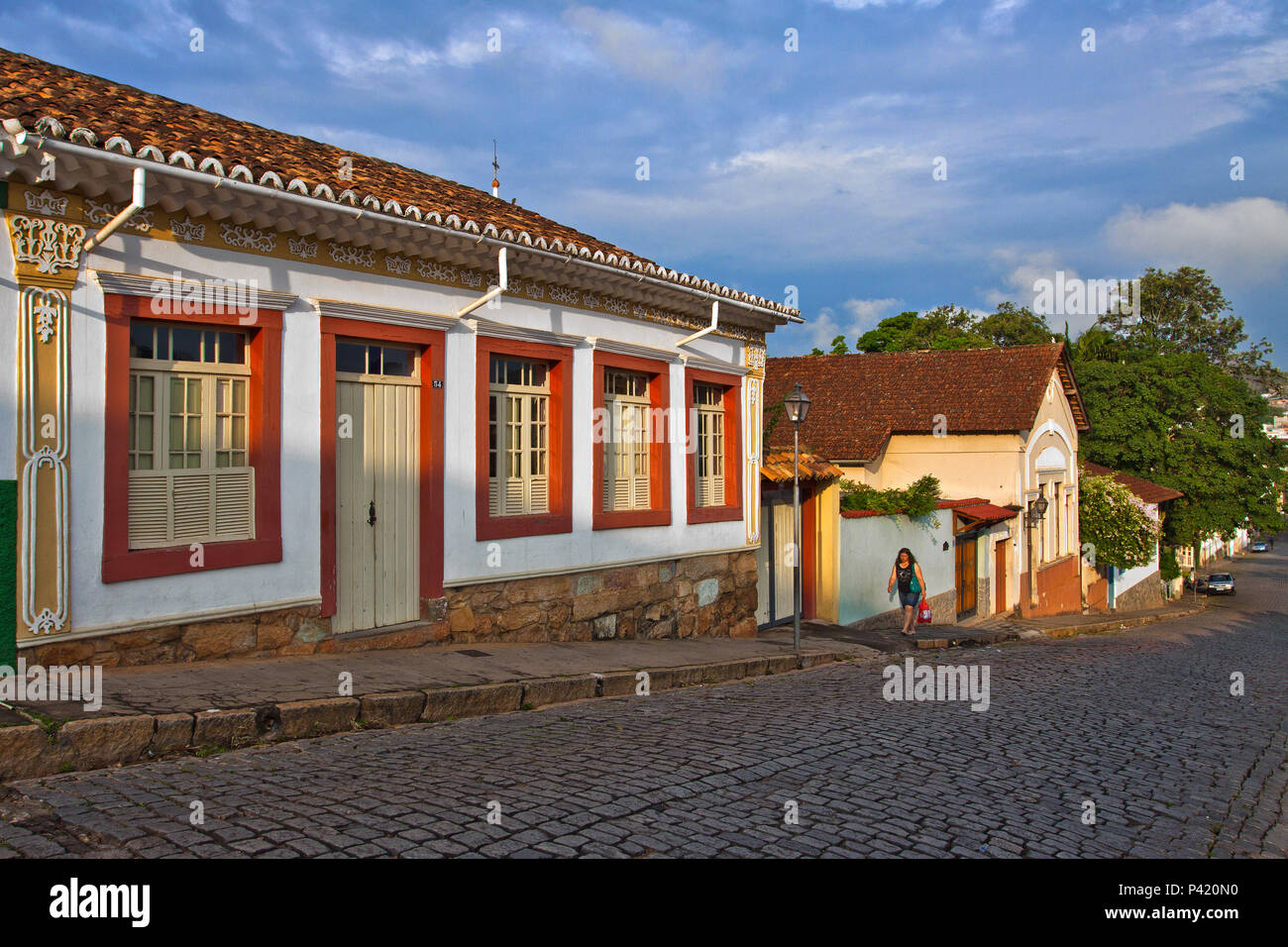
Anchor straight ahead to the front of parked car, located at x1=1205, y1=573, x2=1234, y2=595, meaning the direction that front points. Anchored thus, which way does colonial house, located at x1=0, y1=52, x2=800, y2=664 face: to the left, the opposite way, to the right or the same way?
to the left

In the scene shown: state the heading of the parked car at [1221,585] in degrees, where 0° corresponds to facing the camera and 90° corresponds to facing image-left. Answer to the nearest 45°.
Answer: approximately 0°

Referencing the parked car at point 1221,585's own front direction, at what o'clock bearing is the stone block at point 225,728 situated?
The stone block is roughly at 12 o'clock from the parked car.

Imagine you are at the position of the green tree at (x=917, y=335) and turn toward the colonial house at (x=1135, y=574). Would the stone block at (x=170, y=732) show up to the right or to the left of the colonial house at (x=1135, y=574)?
right

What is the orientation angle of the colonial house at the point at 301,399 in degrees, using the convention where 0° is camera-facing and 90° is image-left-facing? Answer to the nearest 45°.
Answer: approximately 315°

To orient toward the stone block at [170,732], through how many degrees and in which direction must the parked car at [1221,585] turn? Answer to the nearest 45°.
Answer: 0° — it already faces it

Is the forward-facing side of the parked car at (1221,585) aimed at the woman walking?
yes
